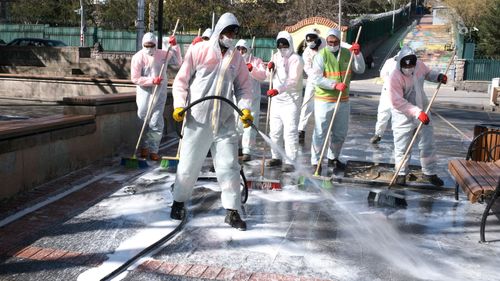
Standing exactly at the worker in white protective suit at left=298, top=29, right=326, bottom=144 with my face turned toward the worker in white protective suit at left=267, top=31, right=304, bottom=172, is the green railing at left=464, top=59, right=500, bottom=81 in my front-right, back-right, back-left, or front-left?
back-left

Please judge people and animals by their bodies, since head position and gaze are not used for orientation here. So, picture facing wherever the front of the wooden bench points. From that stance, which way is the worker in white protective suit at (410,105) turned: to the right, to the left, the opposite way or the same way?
to the left

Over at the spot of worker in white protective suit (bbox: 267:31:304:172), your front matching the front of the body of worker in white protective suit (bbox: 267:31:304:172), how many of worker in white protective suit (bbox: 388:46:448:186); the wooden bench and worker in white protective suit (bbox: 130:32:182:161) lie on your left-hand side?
2

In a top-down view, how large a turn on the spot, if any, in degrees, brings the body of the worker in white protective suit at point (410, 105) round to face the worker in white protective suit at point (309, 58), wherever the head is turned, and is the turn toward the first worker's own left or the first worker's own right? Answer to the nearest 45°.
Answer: approximately 180°

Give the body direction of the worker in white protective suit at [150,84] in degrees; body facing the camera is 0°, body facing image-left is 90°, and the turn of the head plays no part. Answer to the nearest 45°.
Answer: approximately 0°

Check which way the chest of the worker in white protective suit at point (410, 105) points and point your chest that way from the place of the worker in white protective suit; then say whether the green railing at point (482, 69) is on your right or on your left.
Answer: on your left

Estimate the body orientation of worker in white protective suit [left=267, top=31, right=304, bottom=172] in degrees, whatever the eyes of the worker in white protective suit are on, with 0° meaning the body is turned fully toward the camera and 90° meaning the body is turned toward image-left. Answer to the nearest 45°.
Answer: approximately 45°

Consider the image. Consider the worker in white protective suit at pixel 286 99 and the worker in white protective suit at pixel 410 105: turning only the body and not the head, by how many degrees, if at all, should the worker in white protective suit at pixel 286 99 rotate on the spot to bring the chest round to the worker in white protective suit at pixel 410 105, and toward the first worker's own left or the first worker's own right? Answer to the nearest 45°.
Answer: approximately 90° to the first worker's own left
